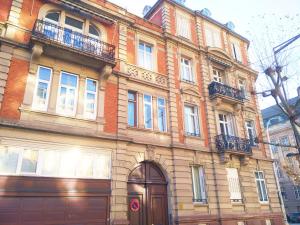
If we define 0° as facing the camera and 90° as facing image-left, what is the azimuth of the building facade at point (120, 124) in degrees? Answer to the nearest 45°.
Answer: approximately 315°

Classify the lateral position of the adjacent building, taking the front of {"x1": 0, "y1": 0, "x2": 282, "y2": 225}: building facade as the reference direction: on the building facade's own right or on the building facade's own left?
on the building facade's own left
